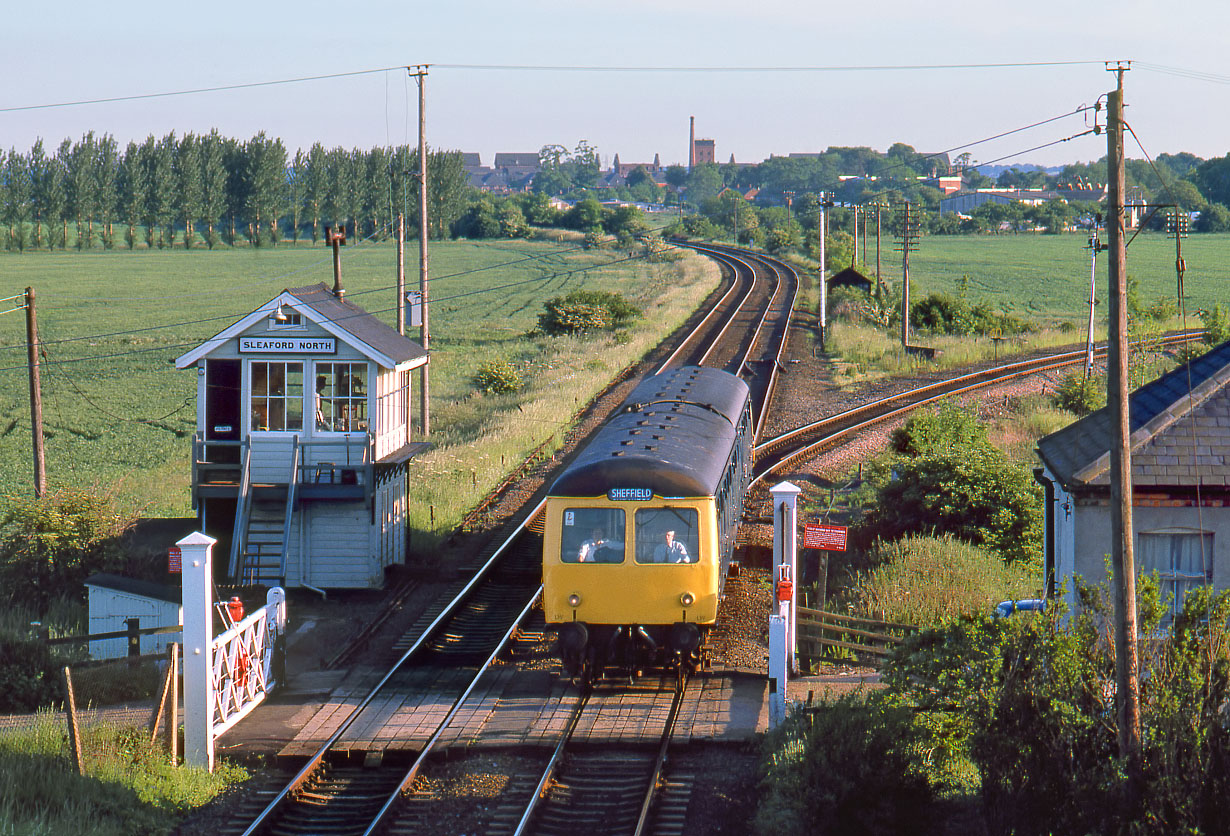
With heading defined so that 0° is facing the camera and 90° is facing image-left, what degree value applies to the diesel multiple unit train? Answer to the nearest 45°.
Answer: approximately 0°

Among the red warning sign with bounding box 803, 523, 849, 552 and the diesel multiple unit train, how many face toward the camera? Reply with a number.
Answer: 2

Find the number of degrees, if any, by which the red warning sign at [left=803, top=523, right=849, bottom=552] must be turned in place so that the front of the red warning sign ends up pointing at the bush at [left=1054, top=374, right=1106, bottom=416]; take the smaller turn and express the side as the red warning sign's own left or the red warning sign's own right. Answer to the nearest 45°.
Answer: approximately 180°

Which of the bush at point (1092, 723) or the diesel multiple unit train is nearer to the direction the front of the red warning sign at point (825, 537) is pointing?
the bush

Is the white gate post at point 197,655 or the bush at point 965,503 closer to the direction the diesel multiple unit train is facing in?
the white gate post
